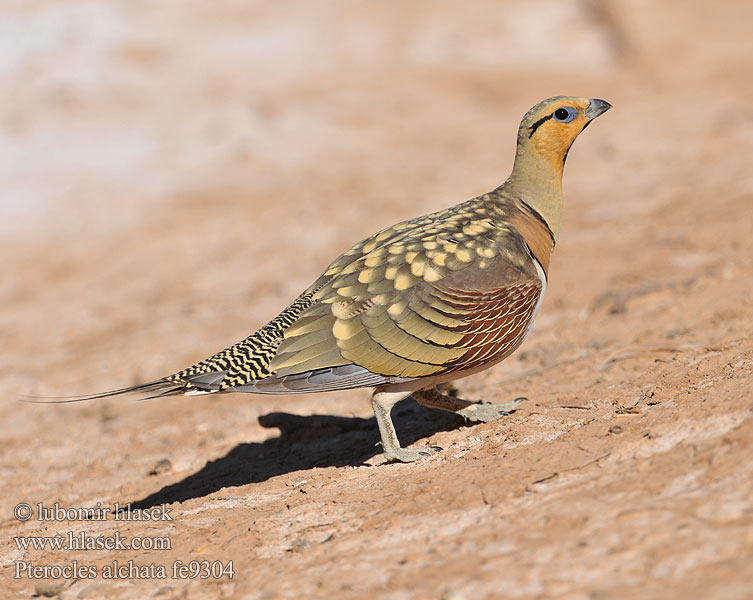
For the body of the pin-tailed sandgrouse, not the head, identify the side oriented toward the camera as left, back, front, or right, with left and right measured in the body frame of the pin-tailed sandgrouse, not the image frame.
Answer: right
